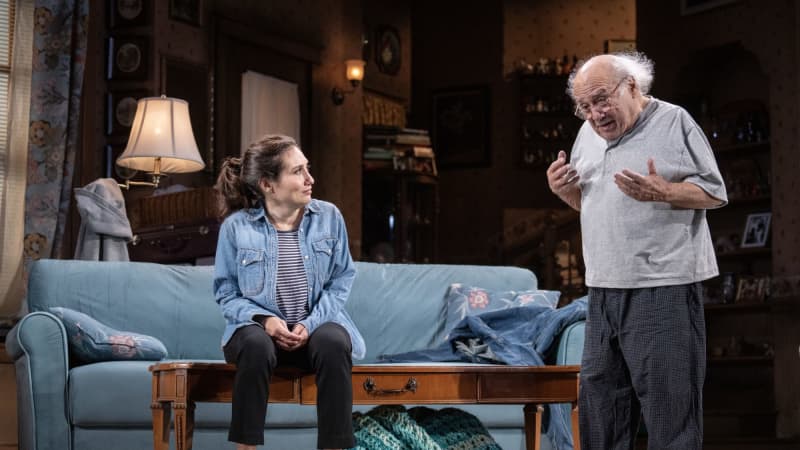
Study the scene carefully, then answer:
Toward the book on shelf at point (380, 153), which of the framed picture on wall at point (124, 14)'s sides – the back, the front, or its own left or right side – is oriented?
left

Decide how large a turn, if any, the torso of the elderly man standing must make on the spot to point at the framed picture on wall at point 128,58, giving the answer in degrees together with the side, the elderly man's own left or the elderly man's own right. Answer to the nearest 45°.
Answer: approximately 90° to the elderly man's own right

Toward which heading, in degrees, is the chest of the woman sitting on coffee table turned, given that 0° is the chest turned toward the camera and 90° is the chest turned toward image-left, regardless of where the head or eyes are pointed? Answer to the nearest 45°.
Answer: approximately 0°

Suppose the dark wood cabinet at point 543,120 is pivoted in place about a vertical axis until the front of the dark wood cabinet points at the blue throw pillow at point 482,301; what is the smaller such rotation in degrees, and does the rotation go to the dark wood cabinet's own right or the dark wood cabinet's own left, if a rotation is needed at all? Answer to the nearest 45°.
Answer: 0° — it already faces it

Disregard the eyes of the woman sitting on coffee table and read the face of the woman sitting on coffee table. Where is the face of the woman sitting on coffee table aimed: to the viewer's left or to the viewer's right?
to the viewer's right

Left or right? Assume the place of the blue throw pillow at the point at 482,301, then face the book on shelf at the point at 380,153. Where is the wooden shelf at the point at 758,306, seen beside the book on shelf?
right

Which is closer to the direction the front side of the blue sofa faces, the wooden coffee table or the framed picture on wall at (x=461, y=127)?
the wooden coffee table

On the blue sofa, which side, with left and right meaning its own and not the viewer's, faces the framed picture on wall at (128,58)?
back

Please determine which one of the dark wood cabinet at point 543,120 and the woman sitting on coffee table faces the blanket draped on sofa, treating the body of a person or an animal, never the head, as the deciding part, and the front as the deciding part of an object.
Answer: the dark wood cabinet

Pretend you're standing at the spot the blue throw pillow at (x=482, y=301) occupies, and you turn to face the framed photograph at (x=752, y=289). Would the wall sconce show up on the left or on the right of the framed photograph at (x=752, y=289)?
left
